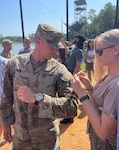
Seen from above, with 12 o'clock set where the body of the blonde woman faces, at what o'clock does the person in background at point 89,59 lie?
The person in background is roughly at 3 o'clock from the blonde woman.

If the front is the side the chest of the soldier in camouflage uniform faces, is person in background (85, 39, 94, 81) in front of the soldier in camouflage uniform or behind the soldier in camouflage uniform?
behind

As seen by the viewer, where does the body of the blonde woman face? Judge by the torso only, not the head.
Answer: to the viewer's left

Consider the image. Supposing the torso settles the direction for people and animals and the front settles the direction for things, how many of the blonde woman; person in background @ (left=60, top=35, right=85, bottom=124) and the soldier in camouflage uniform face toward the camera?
1

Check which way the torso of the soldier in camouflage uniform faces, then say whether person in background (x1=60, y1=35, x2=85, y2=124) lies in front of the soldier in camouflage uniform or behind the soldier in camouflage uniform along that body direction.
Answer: behind

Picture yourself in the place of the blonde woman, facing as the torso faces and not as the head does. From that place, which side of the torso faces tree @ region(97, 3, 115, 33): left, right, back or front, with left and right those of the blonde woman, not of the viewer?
right

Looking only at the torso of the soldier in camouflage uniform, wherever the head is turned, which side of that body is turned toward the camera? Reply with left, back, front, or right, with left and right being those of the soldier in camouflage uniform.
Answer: front

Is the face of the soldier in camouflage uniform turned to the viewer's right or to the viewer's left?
to the viewer's right

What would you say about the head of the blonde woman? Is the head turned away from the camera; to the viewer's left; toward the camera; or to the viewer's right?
to the viewer's left

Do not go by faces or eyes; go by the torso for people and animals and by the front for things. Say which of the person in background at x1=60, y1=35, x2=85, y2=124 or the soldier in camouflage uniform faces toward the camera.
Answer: the soldier in camouflage uniform

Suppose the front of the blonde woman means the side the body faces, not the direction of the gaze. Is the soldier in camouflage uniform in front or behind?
in front
